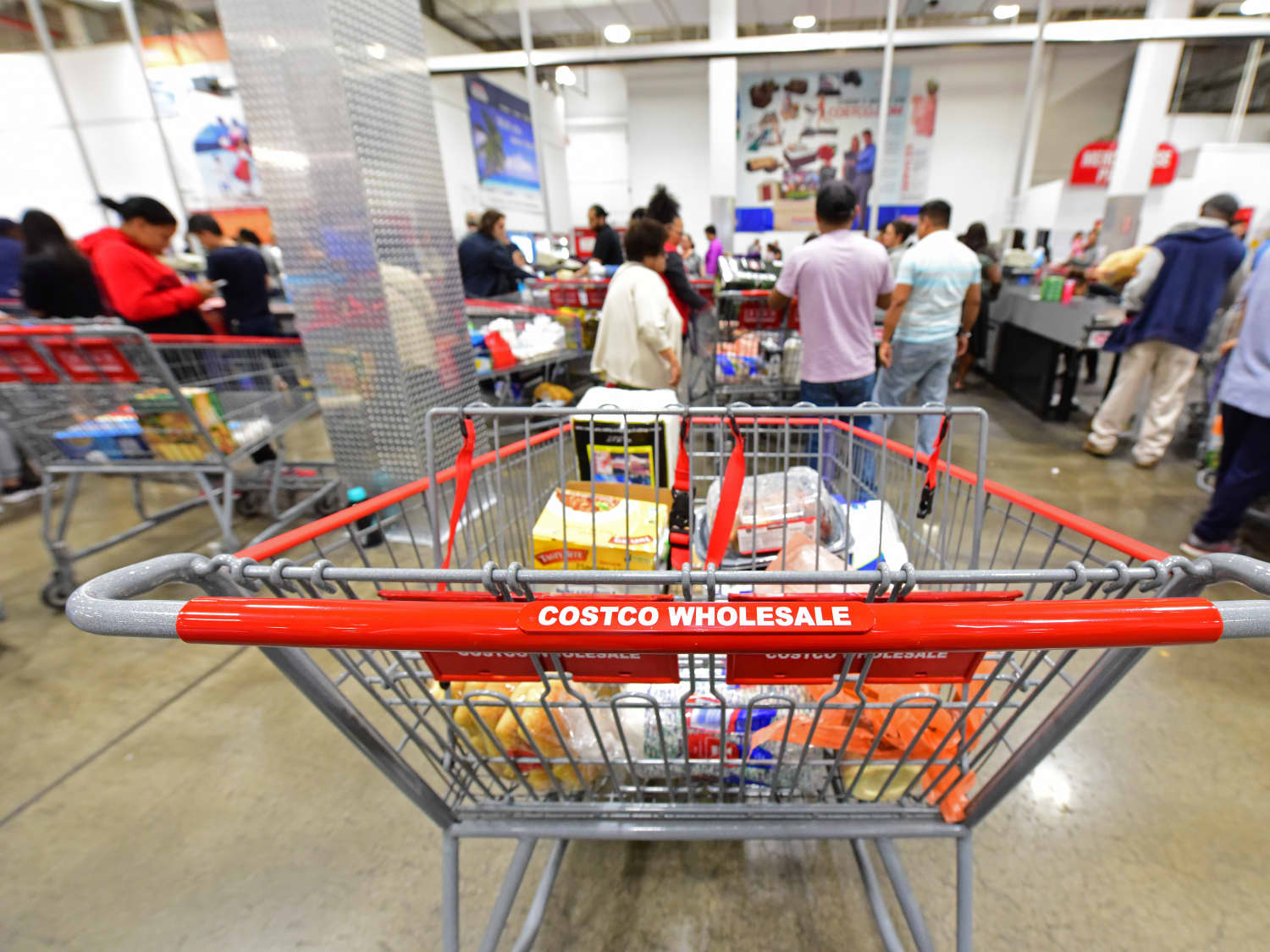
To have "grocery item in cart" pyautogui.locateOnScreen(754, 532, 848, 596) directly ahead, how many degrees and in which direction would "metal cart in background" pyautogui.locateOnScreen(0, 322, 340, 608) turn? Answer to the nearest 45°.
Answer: approximately 135° to its right

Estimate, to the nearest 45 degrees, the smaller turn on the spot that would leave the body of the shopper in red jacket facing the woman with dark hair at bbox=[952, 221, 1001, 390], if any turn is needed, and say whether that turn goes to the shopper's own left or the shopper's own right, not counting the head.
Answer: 0° — they already face them

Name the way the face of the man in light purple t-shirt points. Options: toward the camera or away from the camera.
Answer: away from the camera

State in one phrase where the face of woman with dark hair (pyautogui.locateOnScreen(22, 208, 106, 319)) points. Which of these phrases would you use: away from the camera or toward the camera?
away from the camera

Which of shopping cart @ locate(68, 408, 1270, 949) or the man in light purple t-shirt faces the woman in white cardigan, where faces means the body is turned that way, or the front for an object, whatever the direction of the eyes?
the shopping cart

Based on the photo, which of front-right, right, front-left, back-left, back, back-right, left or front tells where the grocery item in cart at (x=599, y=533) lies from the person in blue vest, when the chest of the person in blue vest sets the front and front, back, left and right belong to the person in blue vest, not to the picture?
back-left

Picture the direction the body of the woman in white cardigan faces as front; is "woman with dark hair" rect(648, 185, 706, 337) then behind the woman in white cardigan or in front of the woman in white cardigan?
in front

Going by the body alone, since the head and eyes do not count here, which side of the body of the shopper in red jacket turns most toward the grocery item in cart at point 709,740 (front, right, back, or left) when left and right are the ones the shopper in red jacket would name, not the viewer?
right

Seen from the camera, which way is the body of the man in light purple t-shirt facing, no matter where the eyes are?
away from the camera

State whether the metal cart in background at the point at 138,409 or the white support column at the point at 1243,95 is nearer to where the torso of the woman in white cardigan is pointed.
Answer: the white support column

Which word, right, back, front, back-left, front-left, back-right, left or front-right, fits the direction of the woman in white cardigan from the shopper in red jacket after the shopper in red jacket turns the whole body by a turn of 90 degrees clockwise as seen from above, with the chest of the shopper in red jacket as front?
front-left

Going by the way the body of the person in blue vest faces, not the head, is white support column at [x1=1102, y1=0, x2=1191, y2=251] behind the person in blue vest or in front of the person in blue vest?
in front

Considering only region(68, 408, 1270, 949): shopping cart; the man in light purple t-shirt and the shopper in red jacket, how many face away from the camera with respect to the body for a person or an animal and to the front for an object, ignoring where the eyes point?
2

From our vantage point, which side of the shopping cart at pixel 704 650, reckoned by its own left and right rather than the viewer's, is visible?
back
